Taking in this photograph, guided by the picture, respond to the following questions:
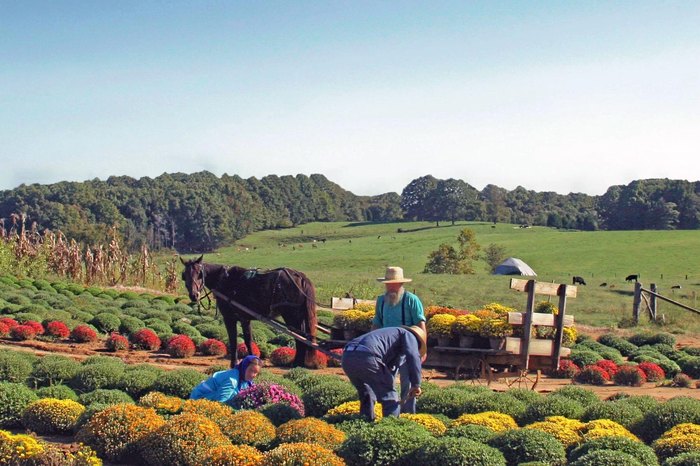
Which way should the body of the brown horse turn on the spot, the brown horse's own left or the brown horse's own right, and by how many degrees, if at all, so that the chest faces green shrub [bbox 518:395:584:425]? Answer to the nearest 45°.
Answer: approximately 135° to the brown horse's own left

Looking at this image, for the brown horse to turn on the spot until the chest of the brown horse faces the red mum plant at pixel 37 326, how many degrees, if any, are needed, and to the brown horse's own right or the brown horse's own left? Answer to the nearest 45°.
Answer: approximately 45° to the brown horse's own right

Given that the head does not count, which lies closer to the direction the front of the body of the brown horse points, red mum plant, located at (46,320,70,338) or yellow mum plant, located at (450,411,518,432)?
the red mum plant

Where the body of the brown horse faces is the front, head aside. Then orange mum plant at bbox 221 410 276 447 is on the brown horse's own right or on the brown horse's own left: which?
on the brown horse's own left

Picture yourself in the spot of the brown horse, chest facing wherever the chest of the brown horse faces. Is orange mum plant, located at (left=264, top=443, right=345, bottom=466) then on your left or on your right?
on your left

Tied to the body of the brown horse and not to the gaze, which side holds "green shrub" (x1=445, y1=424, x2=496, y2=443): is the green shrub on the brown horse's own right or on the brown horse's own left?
on the brown horse's own left

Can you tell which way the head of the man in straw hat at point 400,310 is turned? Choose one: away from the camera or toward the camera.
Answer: toward the camera

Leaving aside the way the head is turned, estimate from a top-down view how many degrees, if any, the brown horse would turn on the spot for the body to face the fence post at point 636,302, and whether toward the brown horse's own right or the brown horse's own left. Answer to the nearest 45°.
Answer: approximately 135° to the brown horse's own right

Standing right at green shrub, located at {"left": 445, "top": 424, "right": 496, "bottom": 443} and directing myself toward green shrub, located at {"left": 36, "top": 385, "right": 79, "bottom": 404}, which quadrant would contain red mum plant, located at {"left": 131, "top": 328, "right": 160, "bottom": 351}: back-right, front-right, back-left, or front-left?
front-right

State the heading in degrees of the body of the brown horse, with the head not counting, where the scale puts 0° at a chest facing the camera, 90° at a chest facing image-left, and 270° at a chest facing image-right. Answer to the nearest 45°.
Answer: approximately 90°

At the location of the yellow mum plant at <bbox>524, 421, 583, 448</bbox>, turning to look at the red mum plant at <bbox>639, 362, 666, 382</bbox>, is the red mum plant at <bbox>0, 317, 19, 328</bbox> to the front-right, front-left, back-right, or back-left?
front-left

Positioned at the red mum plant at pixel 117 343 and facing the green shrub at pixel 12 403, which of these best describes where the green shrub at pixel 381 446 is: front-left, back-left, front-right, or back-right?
front-left

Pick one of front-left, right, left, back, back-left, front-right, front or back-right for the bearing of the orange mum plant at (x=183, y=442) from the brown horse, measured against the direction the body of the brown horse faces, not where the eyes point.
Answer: left

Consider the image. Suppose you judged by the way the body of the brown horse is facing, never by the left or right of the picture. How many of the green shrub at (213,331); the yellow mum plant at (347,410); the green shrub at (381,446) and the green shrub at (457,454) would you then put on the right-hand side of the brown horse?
1
